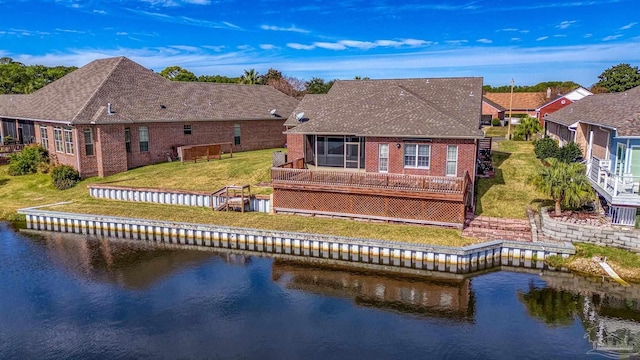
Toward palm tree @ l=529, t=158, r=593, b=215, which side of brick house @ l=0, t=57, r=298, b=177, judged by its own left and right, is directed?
right

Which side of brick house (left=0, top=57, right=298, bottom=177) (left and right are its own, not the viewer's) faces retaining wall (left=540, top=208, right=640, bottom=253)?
right

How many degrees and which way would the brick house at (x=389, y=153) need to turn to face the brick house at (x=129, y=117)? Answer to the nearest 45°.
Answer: approximately 45° to its left

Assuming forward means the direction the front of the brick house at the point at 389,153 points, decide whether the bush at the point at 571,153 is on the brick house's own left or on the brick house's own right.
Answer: on the brick house's own right

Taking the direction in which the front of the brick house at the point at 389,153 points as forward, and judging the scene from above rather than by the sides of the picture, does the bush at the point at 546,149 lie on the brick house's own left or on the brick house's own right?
on the brick house's own right

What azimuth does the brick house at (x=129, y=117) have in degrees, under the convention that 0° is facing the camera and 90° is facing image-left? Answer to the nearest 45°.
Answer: approximately 225°

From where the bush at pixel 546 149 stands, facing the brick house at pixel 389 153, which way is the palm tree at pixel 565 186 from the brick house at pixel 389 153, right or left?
left

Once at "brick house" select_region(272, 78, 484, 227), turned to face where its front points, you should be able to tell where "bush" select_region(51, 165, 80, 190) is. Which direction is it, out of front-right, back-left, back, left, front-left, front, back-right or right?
left

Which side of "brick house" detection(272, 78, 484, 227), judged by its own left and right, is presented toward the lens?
back

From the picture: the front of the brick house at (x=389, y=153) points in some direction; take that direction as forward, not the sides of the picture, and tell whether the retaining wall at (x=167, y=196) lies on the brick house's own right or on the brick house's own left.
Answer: on the brick house's own left

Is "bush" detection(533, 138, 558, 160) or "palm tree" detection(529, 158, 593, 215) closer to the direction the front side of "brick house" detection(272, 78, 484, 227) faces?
the bush

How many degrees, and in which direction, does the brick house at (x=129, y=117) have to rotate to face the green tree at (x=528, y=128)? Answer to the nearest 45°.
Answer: approximately 45° to its right

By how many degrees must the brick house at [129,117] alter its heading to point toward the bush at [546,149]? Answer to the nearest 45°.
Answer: approximately 90° to its right

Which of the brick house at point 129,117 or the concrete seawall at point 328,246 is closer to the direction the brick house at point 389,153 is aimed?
the brick house

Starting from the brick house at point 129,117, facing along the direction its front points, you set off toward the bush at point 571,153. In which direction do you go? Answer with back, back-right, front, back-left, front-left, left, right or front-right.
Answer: right

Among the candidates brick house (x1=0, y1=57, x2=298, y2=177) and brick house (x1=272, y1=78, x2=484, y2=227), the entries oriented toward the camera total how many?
0
